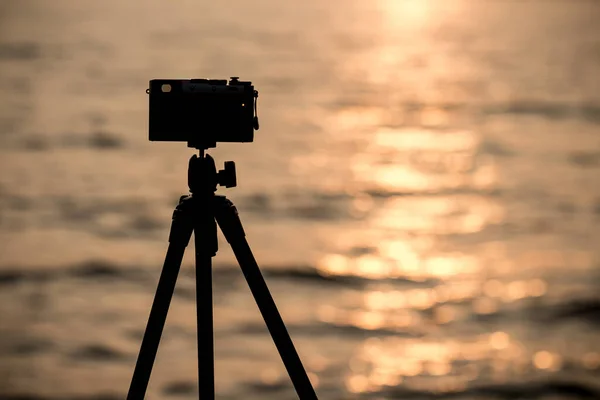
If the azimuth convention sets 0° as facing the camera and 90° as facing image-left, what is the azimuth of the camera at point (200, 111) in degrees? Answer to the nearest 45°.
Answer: approximately 180°
